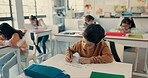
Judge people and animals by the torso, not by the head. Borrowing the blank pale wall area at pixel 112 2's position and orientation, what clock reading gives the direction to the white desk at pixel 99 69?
The white desk is roughly at 12 o'clock from the blank pale wall area.

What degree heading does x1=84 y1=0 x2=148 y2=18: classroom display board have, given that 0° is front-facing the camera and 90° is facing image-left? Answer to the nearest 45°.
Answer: approximately 0°

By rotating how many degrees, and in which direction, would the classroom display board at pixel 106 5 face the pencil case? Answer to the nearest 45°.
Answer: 0° — it already faces it
